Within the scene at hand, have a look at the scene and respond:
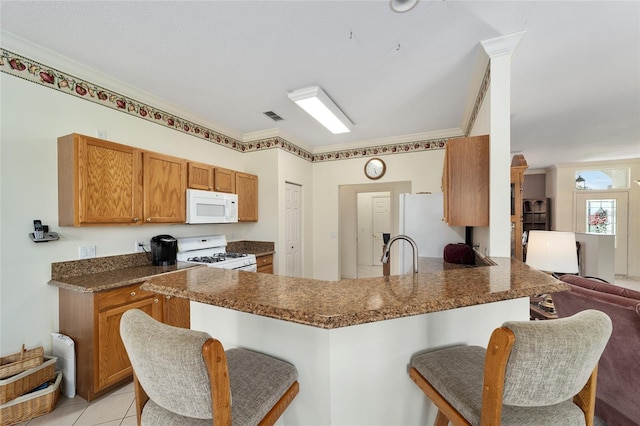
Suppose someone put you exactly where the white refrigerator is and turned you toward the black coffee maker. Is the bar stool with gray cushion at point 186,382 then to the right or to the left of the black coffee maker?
left

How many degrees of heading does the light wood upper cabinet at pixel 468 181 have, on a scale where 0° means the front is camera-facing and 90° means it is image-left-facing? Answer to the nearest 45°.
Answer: approximately 90°

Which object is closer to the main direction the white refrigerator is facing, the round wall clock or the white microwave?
the white microwave

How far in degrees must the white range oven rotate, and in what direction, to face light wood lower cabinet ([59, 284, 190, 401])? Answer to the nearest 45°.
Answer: approximately 90° to its right

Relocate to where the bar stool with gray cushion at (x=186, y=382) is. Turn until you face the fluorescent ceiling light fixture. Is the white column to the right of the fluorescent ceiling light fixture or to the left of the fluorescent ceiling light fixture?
right
